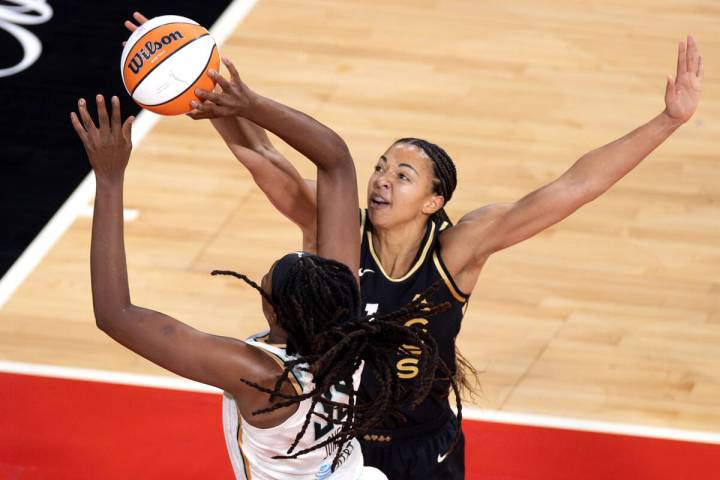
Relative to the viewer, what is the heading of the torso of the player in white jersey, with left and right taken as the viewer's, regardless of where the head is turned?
facing away from the viewer and to the left of the viewer

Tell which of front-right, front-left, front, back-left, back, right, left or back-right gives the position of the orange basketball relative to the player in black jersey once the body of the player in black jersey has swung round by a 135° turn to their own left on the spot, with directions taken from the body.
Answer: back

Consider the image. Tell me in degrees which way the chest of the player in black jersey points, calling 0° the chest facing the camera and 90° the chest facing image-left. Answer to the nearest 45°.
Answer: approximately 45°

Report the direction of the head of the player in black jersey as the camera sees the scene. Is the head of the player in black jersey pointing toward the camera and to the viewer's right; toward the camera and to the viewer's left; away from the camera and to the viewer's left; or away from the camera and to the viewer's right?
toward the camera and to the viewer's left

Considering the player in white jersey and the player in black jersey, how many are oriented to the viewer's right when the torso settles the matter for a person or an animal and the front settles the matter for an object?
0
